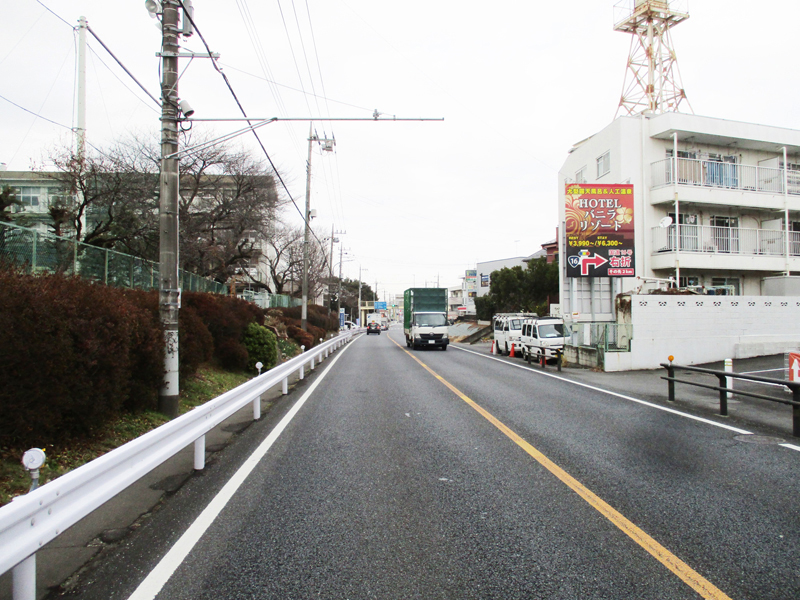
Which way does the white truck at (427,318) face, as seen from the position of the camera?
facing the viewer

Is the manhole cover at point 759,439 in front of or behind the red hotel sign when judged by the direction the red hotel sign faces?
in front

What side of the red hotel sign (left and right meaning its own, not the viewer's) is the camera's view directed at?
front

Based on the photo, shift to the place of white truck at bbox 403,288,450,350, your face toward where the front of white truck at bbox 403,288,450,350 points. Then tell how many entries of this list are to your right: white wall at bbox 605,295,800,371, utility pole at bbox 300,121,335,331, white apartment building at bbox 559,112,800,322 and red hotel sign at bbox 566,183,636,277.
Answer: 1

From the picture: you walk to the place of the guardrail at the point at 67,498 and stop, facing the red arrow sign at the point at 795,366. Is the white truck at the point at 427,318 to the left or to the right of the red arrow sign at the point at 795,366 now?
left

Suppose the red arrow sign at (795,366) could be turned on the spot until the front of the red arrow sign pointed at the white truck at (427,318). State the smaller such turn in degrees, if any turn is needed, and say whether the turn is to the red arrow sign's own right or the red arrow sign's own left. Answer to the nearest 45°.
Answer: approximately 135° to the red arrow sign's own right

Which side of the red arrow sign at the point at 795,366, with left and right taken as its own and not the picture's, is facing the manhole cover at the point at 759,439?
front

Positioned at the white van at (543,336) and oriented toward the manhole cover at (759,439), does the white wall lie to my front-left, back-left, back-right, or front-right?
front-left

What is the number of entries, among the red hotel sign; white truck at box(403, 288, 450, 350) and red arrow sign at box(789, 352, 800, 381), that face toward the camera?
3

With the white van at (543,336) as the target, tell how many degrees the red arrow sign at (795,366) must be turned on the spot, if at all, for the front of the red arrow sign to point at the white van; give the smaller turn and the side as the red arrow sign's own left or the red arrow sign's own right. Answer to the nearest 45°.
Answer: approximately 135° to the red arrow sign's own right

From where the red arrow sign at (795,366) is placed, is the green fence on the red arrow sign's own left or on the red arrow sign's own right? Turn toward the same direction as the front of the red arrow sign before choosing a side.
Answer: on the red arrow sign's own right

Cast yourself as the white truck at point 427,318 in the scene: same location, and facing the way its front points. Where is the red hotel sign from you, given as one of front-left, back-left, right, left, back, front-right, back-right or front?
front-left

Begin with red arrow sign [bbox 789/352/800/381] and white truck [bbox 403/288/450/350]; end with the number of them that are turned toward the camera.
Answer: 2
